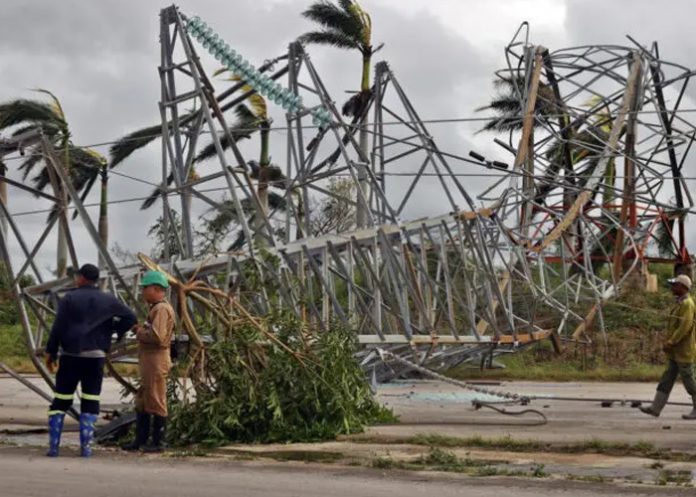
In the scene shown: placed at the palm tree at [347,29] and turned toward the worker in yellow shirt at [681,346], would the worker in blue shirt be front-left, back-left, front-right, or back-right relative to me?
front-right

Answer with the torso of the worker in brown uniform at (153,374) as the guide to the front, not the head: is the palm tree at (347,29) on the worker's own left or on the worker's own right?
on the worker's own right

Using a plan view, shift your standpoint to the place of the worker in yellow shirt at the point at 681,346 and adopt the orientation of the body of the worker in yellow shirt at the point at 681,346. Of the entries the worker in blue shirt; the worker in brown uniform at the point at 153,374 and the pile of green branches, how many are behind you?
0

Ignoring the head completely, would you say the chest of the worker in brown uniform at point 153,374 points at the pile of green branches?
no

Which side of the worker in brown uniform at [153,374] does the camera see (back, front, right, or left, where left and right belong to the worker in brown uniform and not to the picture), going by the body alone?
left

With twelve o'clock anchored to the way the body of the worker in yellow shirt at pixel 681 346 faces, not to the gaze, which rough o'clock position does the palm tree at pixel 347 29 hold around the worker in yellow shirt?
The palm tree is roughly at 2 o'clock from the worker in yellow shirt.

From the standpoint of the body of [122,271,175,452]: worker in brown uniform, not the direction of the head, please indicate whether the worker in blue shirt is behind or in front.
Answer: in front

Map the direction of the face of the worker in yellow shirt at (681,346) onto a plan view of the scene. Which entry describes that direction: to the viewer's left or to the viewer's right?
to the viewer's left

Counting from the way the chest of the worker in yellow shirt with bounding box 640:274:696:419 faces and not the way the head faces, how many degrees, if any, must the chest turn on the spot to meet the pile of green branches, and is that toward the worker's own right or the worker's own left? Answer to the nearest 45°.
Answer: approximately 45° to the worker's own left

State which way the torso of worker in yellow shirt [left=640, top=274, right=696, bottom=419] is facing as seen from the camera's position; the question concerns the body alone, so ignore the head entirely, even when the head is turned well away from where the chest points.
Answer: to the viewer's left

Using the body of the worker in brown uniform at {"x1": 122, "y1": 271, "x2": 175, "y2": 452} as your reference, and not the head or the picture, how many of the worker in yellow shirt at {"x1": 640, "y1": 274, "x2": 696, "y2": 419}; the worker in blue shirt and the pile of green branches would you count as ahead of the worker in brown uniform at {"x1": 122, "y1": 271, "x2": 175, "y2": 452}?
1

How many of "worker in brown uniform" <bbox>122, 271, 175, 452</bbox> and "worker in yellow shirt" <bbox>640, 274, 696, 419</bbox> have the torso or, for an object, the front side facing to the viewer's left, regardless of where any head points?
2
